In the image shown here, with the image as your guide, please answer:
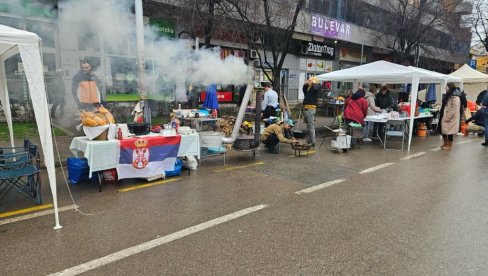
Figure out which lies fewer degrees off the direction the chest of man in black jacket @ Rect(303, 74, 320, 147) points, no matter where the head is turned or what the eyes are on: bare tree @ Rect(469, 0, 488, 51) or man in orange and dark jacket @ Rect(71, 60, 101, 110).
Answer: the man in orange and dark jacket

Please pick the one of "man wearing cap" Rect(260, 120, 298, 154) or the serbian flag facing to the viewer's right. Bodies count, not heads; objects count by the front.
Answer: the man wearing cap

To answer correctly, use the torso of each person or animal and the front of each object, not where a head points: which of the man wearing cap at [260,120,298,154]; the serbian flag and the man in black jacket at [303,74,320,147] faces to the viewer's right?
the man wearing cap

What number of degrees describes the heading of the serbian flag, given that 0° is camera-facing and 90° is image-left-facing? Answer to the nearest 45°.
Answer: approximately 0°

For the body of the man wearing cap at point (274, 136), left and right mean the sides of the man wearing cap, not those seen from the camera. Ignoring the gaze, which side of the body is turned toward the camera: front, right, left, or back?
right

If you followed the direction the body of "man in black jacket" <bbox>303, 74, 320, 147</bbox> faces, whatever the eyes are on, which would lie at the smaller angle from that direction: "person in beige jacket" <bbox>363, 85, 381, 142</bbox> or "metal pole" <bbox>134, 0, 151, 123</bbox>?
the metal pole

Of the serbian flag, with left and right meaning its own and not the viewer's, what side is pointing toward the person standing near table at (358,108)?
left

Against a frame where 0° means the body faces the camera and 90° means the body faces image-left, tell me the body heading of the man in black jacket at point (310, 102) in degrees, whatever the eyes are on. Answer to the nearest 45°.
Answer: approximately 45°
